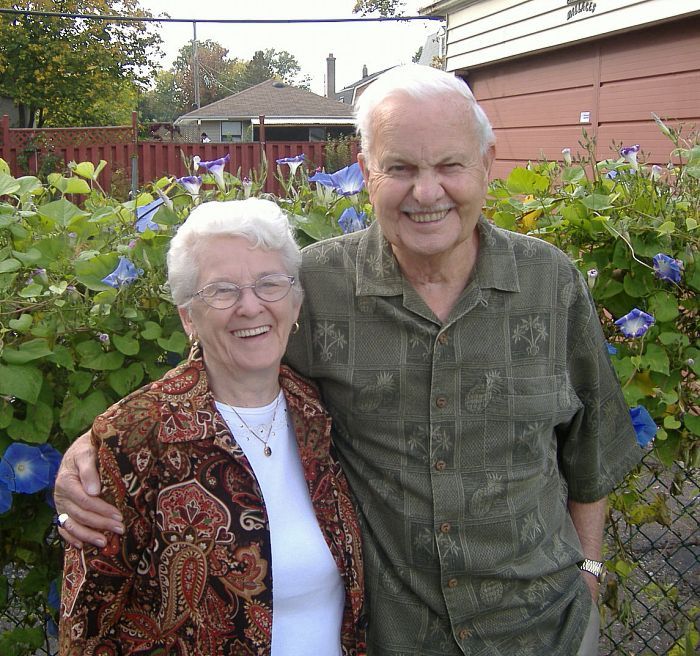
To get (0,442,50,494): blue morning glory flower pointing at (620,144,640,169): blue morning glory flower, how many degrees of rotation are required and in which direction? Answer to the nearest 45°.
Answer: approximately 90° to its left

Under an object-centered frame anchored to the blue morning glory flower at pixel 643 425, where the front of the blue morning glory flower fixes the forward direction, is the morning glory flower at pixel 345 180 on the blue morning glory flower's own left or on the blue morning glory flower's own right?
on the blue morning glory flower's own right

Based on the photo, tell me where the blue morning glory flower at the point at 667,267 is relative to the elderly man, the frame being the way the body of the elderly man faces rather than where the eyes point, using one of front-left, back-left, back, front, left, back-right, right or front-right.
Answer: back-left

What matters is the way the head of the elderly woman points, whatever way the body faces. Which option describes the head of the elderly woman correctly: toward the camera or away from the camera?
toward the camera

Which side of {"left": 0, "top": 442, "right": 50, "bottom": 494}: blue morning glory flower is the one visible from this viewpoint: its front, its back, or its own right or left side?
front

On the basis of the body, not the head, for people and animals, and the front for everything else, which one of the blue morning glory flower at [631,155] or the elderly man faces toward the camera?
the elderly man

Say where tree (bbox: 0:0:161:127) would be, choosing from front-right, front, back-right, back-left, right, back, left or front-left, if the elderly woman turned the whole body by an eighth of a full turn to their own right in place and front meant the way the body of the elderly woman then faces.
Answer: back

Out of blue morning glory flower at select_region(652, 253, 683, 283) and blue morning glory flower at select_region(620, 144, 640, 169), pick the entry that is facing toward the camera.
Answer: blue morning glory flower at select_region(652, 253, 683, 283)

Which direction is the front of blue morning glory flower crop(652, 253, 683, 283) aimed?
toward the camera

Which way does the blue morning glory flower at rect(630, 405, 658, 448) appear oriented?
toward the camera

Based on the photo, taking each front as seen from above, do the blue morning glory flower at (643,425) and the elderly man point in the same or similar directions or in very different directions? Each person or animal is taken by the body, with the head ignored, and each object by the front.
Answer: same or similar directions

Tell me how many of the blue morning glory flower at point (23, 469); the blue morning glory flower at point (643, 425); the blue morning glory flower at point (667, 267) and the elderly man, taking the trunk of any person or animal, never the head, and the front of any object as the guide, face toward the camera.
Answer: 4

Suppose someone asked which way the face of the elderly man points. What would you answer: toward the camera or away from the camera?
toward the camera
